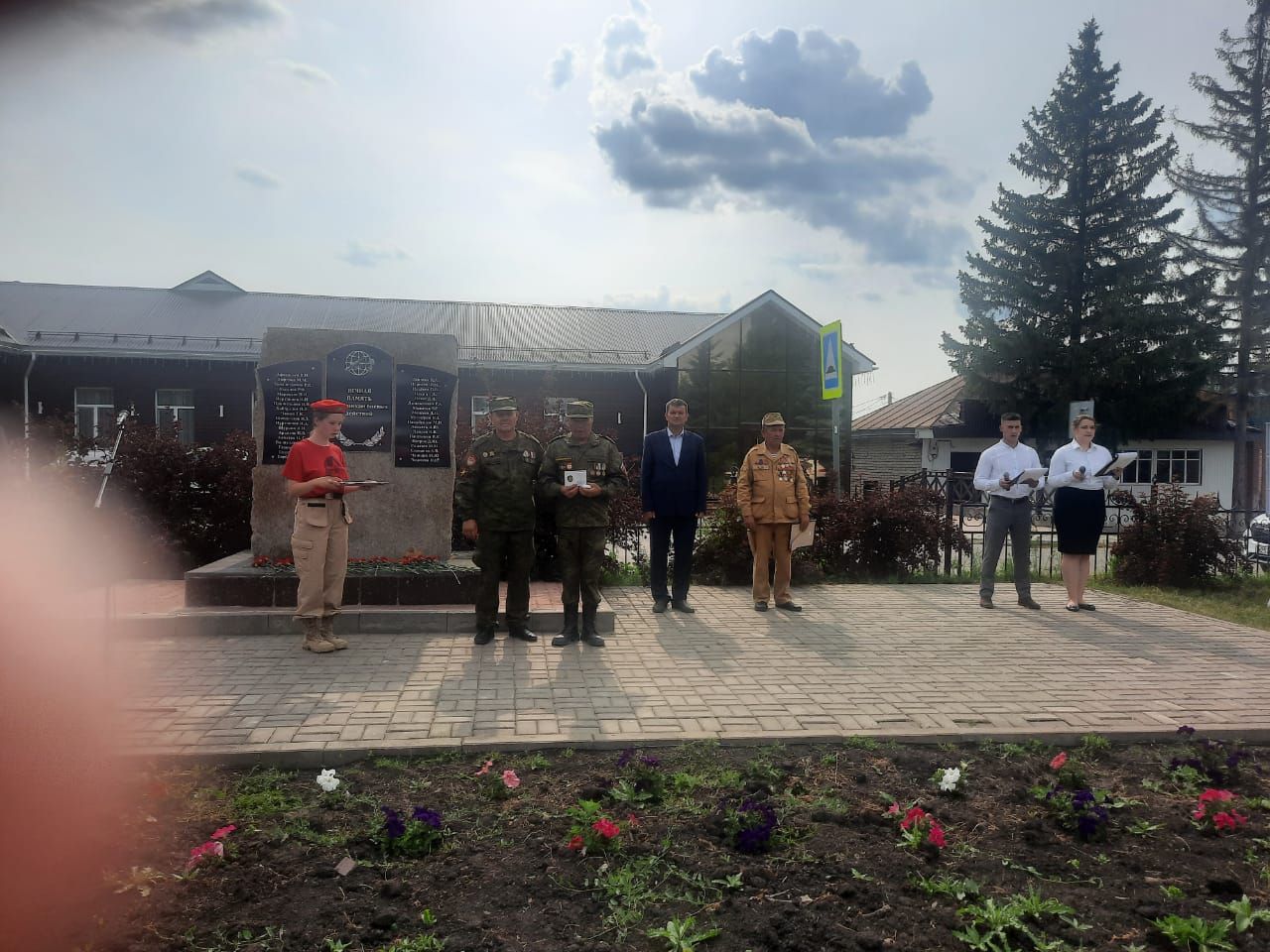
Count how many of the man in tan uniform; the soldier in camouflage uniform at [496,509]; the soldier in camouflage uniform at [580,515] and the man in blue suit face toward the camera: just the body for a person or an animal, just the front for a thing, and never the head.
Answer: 4

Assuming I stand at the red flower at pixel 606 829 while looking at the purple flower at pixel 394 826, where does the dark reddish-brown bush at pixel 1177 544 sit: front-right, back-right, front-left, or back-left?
back-right

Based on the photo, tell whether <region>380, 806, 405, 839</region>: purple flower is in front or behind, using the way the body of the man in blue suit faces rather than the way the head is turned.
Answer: in front

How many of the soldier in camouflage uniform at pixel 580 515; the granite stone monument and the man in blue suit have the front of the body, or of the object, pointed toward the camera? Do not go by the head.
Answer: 3

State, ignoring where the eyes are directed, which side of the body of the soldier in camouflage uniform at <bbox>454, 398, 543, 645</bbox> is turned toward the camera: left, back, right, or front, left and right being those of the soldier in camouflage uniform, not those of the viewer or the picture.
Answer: front

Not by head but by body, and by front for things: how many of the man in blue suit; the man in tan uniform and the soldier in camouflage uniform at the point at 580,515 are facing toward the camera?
3

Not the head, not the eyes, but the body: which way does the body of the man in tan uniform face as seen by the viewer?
toward the camera

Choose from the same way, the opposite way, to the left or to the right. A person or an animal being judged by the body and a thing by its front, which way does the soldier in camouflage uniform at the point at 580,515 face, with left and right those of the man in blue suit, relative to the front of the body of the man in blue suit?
the same way

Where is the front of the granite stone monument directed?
toward the camera

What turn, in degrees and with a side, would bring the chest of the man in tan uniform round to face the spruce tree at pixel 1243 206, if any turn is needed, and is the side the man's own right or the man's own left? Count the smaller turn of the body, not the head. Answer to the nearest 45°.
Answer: approximately 135° to the man's own left

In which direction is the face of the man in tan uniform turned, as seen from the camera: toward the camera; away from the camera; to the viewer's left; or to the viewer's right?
toward the camera

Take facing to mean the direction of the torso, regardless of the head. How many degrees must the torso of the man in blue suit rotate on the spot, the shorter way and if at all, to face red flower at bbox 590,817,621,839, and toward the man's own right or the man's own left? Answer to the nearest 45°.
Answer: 0° — they already face it

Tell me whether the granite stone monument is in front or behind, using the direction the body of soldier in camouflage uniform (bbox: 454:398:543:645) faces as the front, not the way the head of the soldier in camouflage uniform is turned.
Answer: behind

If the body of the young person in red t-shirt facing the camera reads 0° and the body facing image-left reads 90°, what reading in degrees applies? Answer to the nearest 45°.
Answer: approximately 315°

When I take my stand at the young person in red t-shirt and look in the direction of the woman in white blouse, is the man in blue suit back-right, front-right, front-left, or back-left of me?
front-left

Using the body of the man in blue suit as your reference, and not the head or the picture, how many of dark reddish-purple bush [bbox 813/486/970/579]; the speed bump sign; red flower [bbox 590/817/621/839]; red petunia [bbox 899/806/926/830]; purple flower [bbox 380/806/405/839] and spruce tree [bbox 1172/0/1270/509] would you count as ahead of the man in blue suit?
3

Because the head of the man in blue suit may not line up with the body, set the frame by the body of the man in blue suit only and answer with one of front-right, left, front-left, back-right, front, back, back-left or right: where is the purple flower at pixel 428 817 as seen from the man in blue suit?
front

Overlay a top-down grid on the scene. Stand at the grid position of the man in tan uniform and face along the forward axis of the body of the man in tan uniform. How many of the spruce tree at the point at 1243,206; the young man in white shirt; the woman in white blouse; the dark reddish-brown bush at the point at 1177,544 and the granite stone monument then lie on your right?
1

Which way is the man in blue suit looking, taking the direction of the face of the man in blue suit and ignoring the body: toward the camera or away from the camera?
toward the camera
